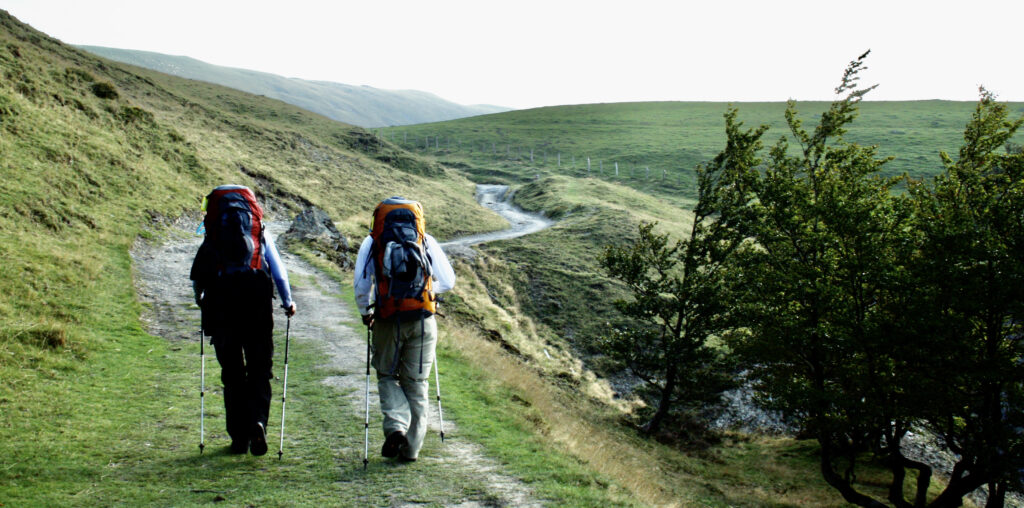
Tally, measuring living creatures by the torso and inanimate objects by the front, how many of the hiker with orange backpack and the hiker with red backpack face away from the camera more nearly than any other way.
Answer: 2

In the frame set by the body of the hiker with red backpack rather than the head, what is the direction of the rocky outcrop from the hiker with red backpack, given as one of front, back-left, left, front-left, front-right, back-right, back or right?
front

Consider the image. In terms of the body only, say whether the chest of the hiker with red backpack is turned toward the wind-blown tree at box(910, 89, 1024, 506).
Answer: no

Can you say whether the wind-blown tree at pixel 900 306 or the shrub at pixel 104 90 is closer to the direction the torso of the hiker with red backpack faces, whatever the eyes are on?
the shrub

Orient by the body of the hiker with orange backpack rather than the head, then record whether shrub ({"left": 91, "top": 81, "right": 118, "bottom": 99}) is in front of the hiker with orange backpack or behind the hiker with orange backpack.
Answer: in front

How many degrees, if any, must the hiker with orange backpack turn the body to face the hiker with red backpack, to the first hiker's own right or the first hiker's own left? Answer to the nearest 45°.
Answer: approximately 90° to the first hiker's own left

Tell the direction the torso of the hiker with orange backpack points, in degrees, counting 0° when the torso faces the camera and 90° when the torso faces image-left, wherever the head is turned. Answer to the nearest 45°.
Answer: approximately 180°

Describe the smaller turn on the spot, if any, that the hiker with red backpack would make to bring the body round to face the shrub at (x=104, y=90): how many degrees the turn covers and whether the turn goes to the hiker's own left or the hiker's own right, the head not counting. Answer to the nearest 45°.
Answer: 0° — they already face it

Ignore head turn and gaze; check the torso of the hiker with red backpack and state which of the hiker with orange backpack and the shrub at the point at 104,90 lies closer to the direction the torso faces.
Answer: the shrub

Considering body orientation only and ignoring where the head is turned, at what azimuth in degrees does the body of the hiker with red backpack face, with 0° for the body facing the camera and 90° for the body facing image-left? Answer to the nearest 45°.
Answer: approximately 180°

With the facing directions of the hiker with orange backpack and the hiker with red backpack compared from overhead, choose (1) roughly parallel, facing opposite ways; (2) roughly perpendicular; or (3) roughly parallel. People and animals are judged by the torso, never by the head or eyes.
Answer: roughly parallel
